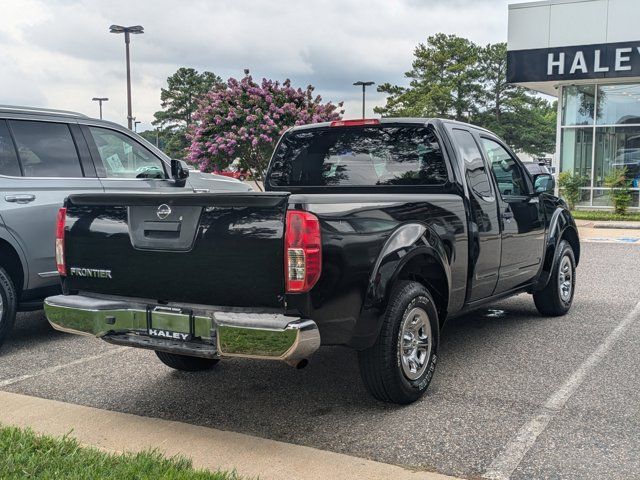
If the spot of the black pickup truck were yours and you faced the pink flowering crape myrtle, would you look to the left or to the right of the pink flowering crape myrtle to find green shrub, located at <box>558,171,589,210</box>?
right

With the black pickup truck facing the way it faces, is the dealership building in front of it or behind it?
in front

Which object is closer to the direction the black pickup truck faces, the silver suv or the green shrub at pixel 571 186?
the green shrub

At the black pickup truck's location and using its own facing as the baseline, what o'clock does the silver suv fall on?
The silver suv is roughly at 9 o'clock from the black pickup truck.

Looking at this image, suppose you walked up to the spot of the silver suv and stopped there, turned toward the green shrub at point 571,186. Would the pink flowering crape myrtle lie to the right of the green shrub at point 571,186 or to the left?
left

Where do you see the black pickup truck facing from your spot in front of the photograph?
facing away from the viewer and to the right of the viewer

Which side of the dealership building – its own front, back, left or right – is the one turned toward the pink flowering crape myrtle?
right

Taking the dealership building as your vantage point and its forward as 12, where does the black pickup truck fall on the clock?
The black pickup truck is roughly at 12 o'clock from the dealership building.

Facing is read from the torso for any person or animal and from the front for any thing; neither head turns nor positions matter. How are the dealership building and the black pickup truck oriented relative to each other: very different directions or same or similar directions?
very different directions

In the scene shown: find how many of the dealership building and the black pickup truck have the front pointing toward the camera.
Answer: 1

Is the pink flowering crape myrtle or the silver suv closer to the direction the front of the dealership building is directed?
the silver suv
